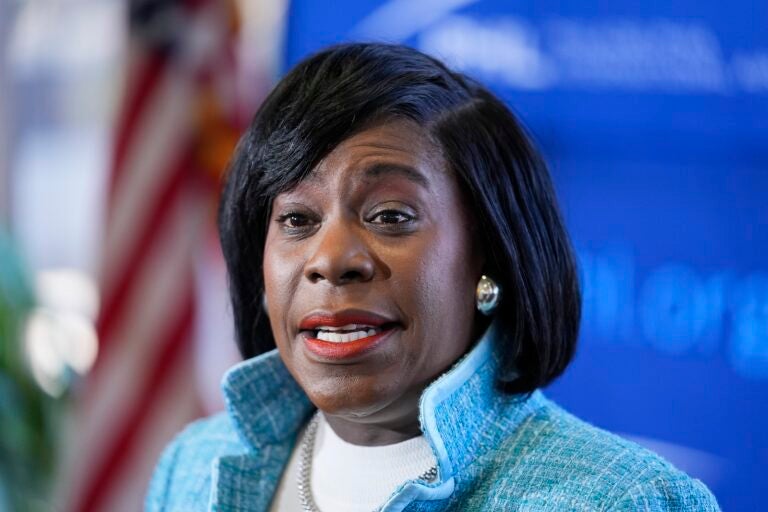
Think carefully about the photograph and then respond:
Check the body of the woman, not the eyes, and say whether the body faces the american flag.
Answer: no

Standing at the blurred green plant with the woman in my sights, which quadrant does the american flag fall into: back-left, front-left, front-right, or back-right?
front-left

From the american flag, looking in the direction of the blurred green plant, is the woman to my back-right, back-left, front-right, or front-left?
back-left

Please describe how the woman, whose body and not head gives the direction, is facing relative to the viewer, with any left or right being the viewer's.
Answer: facing the viewer and to the left of the viewer

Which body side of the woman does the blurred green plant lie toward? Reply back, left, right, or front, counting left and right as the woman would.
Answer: right

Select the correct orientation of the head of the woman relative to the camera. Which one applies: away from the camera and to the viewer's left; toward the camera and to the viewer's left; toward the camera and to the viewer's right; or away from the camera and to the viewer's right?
toward the camera and to the viewer's left
